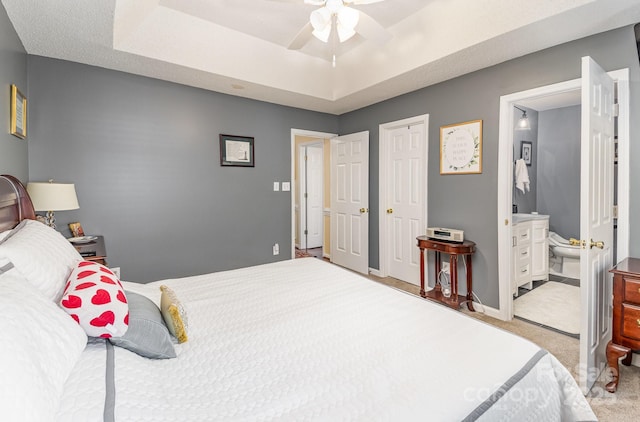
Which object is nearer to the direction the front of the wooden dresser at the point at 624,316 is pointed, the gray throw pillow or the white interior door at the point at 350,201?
the gray throw pillow

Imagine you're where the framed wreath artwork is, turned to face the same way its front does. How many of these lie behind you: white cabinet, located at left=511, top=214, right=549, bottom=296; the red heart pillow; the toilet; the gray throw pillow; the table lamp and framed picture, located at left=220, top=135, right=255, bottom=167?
2

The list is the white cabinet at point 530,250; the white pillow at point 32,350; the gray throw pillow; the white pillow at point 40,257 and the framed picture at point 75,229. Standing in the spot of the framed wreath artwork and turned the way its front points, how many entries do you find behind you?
1

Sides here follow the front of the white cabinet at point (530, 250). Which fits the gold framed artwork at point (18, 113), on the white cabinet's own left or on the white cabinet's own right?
on the white cabinet's own right

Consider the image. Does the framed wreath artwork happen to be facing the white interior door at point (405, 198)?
no

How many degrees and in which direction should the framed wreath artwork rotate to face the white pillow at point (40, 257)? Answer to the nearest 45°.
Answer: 0° — it already faces it

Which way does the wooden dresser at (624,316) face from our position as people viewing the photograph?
facing the viewer and to the left of the viewer

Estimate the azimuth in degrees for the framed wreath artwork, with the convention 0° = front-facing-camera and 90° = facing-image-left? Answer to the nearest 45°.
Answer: approximately 45°

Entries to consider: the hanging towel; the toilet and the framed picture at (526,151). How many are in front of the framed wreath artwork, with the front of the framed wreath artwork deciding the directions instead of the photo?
0

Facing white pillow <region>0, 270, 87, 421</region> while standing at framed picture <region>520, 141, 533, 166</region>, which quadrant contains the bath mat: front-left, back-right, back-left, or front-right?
front-left

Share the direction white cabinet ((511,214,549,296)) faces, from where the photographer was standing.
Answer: facing the viewer and to the right of the viewer

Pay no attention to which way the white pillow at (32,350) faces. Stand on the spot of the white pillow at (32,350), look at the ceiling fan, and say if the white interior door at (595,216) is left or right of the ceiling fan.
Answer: right

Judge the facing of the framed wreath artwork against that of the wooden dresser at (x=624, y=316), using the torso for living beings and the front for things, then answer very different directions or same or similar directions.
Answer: same or similar directions

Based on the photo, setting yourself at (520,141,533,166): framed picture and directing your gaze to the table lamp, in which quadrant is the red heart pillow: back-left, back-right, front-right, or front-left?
front-left

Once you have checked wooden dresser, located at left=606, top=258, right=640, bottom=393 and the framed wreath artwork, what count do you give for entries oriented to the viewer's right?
0

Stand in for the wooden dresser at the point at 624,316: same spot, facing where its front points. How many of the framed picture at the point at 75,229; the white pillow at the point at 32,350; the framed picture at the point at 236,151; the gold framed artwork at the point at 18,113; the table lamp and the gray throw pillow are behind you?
0

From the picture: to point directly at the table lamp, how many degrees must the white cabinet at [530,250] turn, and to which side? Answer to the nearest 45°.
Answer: approximately 90° to its right
